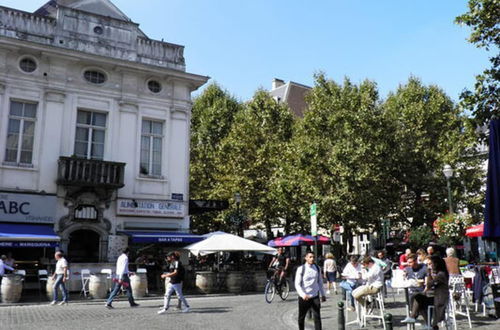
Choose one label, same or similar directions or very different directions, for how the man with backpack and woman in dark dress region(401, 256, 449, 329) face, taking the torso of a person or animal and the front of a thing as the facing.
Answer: same or similar directions

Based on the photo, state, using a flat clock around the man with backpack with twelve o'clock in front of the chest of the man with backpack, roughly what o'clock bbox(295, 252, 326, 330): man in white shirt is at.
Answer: The man in white shirt is roughly at 8 o'clock from the man with backpack.

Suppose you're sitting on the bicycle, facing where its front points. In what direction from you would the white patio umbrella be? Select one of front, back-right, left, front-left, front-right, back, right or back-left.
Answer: right

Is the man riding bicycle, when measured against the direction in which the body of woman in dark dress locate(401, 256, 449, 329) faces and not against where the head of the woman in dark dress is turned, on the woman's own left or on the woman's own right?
on the woman's own right

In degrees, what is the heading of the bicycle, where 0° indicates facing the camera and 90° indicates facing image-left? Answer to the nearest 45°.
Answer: approximately 45°

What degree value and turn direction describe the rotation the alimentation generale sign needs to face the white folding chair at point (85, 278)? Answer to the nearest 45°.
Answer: approximately 45° to its right

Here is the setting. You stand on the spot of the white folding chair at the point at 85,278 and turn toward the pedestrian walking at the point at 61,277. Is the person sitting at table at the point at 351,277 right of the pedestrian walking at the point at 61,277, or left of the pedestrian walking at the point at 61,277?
left

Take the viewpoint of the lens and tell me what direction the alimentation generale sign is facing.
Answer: facing the viewer

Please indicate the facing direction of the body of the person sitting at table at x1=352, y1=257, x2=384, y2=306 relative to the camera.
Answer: to the viewer's left

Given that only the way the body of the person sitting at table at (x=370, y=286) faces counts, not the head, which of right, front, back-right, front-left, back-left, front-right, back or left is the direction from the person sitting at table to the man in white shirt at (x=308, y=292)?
front-left
